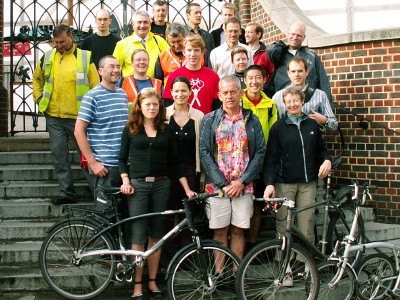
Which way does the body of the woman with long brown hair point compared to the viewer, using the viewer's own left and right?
facing the viewer

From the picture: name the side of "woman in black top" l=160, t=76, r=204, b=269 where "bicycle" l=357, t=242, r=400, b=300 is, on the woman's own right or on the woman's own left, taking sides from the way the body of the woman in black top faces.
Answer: on the woman's own left

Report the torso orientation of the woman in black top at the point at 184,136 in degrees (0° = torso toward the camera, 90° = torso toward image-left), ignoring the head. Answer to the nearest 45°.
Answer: approximately 0°

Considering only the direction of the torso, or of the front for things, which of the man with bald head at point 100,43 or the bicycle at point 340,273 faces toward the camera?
the man with bald head

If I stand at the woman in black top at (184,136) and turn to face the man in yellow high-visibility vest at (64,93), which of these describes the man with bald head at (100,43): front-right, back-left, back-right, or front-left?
front-right

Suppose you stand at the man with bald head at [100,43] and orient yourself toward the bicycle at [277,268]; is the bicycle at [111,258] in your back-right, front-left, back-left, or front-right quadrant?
front-right

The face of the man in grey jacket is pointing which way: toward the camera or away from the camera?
toward the camera

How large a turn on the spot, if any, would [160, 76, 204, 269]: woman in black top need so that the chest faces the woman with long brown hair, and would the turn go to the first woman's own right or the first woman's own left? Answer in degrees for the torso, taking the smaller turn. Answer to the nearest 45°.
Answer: approximately 45° to the first woman's own right

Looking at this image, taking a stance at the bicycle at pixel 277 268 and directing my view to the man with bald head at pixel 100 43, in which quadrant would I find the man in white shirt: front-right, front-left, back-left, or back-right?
front-right

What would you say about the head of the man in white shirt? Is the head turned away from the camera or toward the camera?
toward the camera

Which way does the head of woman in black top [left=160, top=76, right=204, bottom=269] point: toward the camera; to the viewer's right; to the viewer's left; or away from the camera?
toward the camera

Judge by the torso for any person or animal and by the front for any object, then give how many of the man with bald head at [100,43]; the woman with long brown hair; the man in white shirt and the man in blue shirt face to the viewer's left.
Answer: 0
